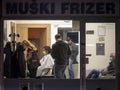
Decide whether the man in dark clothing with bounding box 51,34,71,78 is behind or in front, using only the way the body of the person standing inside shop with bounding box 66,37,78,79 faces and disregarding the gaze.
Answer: in front
